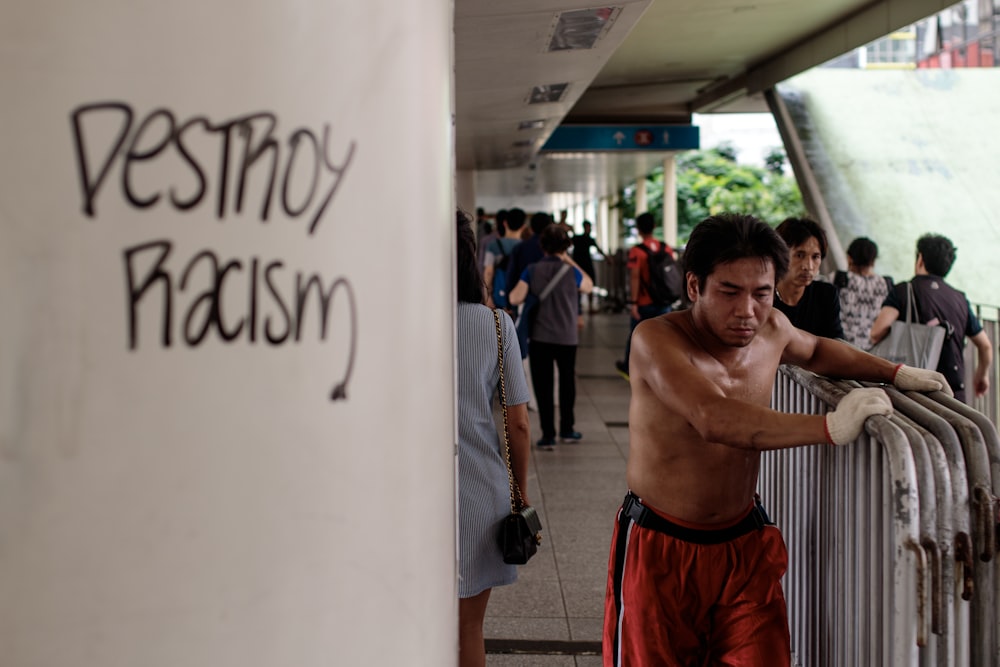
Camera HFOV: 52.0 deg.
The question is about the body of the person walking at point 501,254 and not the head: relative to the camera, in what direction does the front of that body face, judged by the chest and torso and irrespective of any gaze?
away from the camera

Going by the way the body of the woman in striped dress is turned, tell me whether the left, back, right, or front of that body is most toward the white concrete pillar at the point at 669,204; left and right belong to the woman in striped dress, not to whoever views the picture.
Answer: front

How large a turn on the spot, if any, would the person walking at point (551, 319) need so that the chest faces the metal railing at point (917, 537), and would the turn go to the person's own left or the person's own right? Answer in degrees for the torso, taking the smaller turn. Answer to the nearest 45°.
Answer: approximately 180°

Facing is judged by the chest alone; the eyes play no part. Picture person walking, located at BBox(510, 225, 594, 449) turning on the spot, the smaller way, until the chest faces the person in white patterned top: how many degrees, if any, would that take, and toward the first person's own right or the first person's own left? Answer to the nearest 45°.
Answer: approximately 135° to the first person's own right

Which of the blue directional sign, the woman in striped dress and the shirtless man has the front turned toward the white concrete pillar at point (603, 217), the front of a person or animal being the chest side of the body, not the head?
the woman in striped dress

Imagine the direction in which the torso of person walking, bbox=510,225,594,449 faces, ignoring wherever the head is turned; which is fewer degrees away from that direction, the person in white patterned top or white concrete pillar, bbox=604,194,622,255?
the white concrete pillar

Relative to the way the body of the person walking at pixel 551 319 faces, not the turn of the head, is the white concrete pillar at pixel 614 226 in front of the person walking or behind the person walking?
in front

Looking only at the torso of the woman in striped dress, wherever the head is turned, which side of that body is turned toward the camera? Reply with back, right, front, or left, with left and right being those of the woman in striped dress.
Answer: back

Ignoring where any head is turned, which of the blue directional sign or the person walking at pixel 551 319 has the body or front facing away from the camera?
the person walking

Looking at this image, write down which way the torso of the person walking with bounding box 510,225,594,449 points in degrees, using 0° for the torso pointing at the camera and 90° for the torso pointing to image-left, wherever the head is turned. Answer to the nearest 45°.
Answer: approximately 180°
